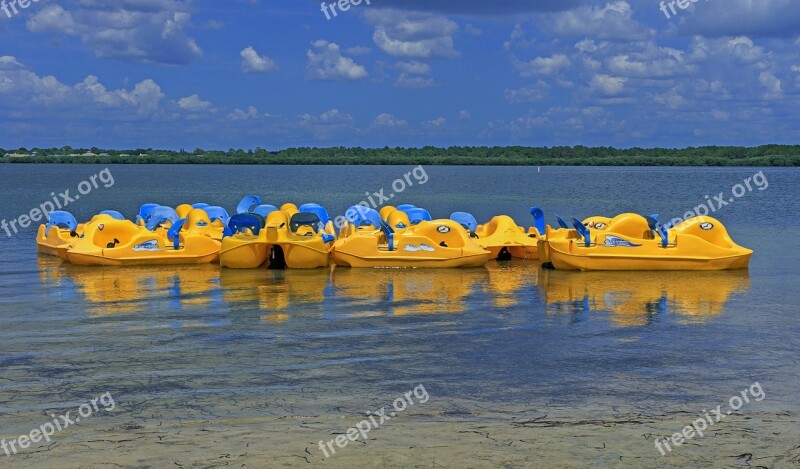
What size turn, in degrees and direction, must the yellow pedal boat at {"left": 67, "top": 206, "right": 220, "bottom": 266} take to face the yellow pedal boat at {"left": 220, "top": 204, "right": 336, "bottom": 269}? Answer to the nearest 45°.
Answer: approximately 135° to its left

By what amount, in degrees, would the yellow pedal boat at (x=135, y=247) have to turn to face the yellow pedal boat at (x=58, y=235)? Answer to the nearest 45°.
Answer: approximately 45° to its right

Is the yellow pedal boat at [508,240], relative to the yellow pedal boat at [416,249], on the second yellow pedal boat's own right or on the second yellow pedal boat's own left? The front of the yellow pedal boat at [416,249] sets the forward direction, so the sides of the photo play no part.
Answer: on the second yellow pedal boat's own left

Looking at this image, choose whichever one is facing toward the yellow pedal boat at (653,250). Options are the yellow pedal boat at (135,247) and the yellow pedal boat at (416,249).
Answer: the yellow pedal boat at (416,249)

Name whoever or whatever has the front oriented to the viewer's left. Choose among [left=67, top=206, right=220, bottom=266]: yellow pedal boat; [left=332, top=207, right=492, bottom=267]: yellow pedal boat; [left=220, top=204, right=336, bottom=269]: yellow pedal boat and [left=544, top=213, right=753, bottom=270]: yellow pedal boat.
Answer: [left=67, top=206, right=220, bottom=266]: yellow pedal boat

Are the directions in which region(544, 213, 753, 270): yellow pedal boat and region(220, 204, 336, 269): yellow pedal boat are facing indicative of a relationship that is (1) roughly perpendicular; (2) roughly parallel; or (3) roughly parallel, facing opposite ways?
roughly perpendicular

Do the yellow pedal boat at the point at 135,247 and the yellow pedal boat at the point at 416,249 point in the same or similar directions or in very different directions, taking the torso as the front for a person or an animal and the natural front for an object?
very different directions

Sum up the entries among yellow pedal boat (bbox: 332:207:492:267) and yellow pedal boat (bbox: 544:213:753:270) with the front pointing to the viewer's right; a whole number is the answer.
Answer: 2
